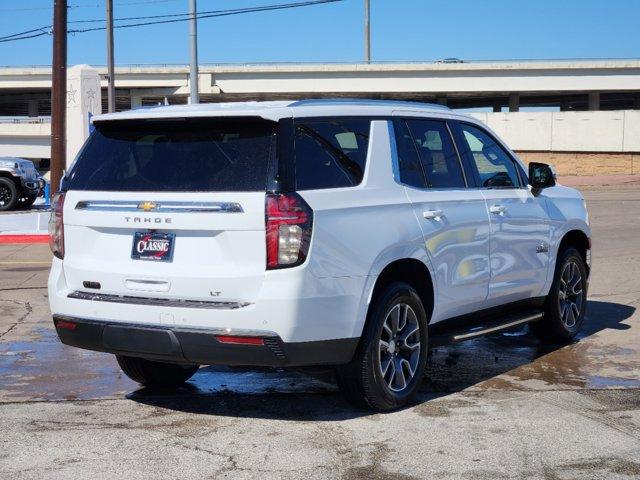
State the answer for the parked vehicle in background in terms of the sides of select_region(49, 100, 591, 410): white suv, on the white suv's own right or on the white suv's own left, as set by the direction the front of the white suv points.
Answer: on the white suv's own left

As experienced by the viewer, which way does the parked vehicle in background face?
facing the viewer and to the right of the viewer

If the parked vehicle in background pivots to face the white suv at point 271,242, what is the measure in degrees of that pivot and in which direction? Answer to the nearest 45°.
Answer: approximately 45° to its right

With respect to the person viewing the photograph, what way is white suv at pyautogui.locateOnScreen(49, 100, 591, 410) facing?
facing away from the viewer and to the right of the viewer

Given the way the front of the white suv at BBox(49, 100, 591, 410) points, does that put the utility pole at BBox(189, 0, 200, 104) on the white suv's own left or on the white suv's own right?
on the white suv's own left

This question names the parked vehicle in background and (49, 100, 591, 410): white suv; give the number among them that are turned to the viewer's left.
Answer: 0

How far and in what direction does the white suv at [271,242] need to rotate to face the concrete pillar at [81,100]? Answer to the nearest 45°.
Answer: approximately 45° to its left

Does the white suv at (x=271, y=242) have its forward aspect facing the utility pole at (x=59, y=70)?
no

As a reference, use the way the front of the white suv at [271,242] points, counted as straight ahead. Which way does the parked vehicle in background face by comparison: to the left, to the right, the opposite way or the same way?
to the right

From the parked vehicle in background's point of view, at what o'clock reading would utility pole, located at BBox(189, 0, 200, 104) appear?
The utility pole is roughly at 11 o'clock from the parked vehicle in background.

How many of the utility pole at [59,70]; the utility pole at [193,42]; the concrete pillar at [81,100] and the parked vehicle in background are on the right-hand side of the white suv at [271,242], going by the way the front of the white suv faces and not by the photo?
0

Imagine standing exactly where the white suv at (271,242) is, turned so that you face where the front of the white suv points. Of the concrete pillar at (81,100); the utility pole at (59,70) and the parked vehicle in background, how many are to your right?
0
